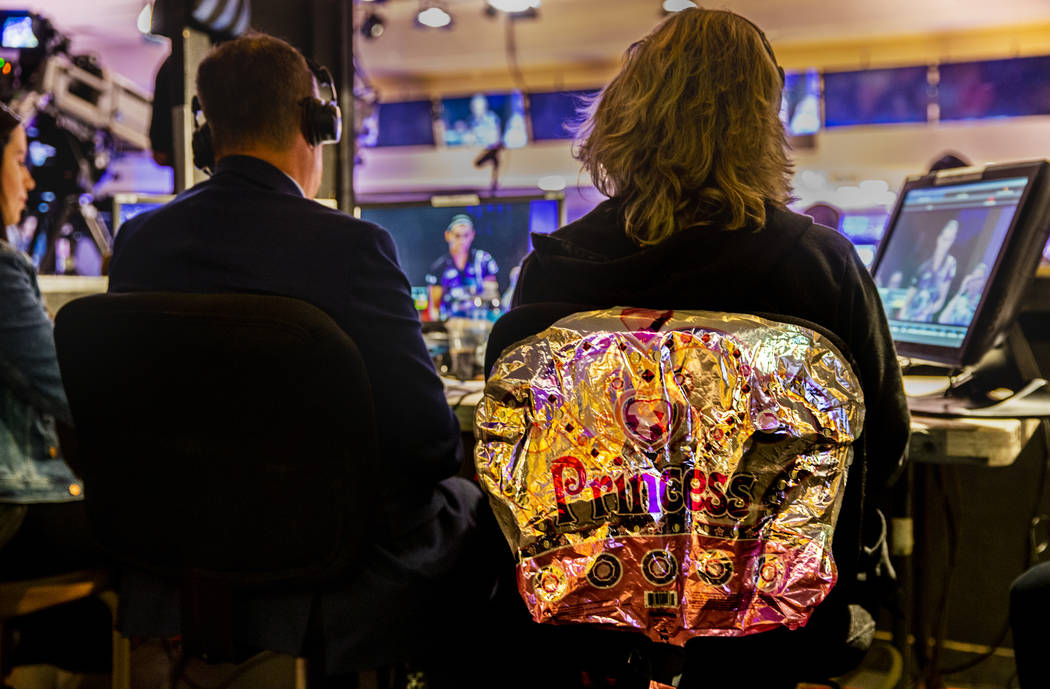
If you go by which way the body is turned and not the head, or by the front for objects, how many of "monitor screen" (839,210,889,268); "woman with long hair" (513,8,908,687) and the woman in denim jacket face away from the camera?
1

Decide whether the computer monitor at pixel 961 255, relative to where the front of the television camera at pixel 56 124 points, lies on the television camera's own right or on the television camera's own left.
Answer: on the television camera's own right

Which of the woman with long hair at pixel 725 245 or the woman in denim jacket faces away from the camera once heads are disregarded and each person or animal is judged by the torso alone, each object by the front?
the woman with long hair

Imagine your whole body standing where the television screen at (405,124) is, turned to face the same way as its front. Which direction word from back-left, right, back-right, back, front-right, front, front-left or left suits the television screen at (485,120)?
front-left

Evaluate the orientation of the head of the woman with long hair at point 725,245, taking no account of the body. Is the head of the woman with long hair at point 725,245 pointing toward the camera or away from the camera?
away from the camera

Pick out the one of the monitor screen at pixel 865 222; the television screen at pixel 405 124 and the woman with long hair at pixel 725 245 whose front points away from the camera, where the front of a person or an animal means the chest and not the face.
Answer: the woman with long hair

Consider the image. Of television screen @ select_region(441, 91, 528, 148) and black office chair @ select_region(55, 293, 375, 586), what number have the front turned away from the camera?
1

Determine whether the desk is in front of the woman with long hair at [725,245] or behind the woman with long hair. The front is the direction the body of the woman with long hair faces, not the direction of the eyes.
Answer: in front

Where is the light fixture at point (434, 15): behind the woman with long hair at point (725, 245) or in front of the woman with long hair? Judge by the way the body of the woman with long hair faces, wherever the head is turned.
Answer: in front
